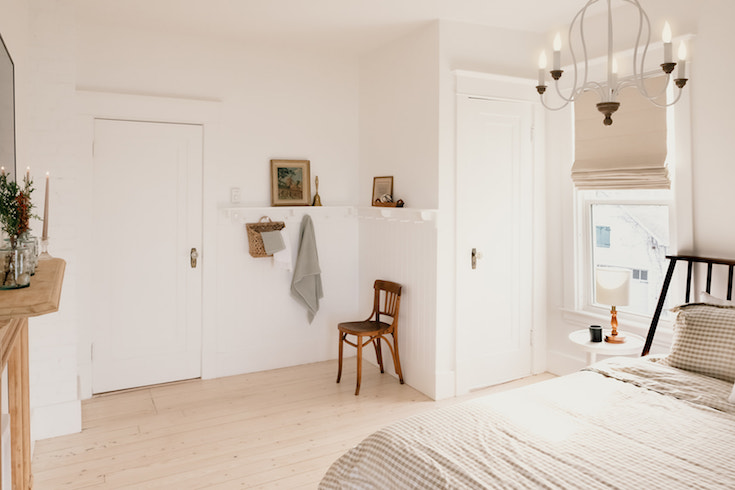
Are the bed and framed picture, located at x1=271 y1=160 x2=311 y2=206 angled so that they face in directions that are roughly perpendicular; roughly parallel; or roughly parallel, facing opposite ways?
roughly perpendicular

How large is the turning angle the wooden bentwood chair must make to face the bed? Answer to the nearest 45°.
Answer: approximately 45° to its left

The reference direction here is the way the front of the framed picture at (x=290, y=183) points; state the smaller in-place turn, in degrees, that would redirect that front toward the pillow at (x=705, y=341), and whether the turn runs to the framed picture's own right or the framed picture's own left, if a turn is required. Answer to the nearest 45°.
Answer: approximately 45° to the framed picture's own left

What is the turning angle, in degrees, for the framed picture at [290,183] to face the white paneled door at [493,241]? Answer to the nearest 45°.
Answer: approximately 45° to its left

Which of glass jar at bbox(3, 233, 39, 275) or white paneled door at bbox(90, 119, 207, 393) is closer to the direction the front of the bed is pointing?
the glass jar

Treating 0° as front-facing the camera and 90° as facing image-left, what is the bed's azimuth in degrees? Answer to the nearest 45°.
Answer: approximately 45°

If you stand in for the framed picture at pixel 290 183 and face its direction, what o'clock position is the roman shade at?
The roman shade is roughly at 10 o'clock from the framed picture.

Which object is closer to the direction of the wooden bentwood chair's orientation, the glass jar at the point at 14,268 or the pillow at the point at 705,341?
the glass jar

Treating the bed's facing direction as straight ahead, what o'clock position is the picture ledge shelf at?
The picture ledge shelf is roughly at 3 o'clock from the bed.

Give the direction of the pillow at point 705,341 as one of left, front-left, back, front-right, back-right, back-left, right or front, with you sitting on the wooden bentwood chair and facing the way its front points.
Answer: left

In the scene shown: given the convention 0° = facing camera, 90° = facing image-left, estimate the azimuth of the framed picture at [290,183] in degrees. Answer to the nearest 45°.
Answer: approximately 0°

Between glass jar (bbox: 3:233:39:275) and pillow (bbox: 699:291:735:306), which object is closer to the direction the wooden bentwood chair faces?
the glass jar

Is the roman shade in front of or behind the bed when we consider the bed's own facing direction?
behind
